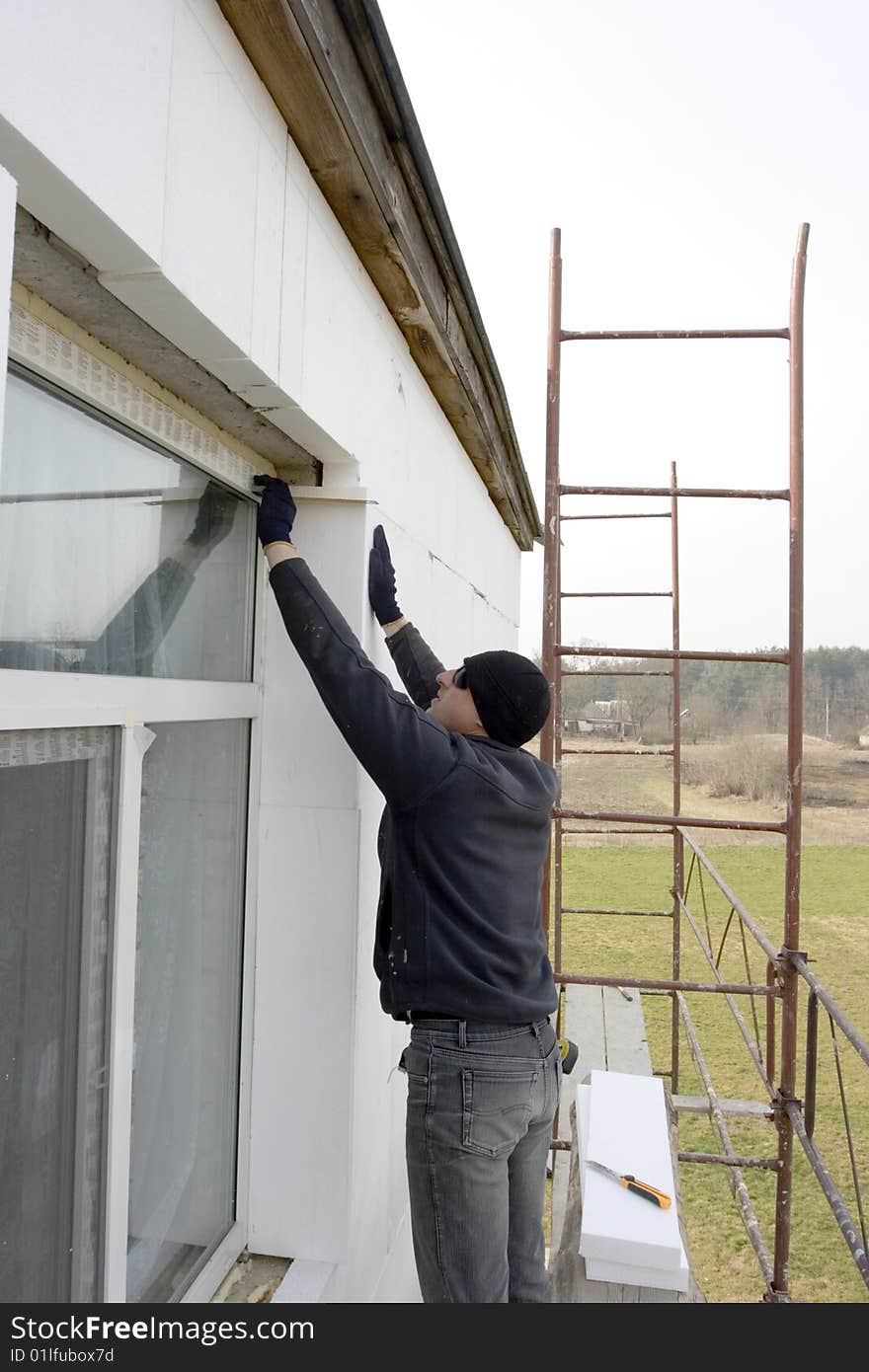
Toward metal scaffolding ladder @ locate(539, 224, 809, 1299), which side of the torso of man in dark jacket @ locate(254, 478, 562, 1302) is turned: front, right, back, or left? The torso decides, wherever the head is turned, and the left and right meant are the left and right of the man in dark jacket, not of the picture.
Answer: right

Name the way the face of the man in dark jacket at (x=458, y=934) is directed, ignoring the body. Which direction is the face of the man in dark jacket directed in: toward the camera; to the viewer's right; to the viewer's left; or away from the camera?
to the viewer's left

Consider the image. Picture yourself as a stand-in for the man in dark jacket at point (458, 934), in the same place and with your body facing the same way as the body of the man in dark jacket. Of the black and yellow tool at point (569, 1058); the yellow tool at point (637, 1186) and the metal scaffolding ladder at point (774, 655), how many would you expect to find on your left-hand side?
0

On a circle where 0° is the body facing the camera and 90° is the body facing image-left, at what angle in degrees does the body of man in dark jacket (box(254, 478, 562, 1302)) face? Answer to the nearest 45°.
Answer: approximately 135°

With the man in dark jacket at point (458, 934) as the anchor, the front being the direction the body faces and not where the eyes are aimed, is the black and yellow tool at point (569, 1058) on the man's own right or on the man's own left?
on the man's own right
